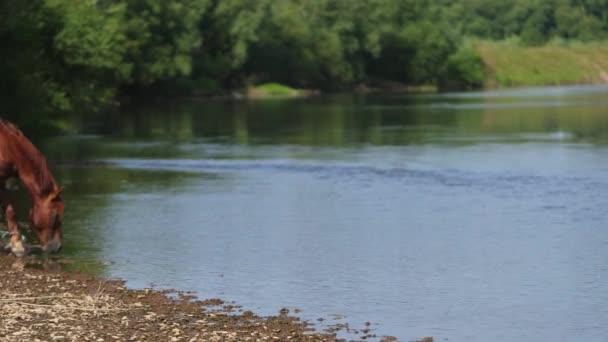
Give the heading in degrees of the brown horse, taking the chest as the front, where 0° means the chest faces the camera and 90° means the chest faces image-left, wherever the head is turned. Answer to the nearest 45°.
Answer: approximately 270°
